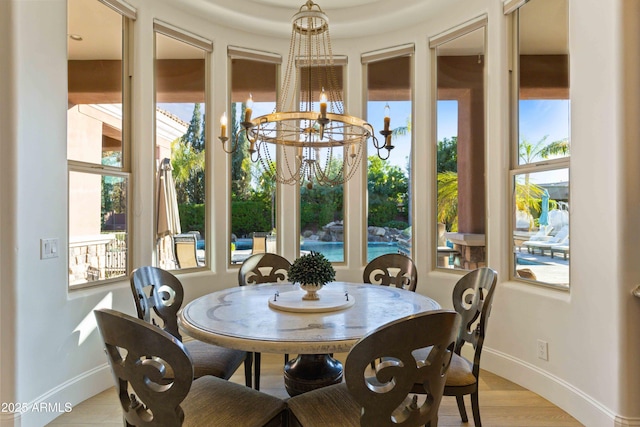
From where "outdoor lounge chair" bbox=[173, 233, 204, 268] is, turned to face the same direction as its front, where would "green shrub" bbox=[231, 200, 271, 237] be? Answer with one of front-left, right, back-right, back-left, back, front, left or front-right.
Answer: front-right

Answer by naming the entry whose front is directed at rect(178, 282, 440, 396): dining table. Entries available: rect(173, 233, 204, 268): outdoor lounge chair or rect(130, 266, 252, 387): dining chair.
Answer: the dining chair

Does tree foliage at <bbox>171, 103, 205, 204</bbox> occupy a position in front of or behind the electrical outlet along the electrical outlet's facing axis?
in front

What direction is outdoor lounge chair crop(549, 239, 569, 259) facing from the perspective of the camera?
to the viewer's left

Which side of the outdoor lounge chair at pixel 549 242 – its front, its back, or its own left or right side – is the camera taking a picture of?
left

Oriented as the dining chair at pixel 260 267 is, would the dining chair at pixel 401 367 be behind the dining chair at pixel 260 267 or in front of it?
in front

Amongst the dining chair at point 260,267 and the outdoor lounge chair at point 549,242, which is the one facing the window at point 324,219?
the outdoor lounge chair

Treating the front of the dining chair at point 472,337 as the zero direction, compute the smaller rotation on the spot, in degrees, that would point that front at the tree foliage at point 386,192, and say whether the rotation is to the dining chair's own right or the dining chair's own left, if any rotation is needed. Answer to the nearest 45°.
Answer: approximately 90° to the dining chair's own right

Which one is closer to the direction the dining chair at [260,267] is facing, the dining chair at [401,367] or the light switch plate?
the dining chair

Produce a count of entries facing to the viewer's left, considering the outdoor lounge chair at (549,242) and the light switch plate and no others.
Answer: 1

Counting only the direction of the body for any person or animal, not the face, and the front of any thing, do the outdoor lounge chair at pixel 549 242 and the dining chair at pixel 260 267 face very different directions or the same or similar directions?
very different directions

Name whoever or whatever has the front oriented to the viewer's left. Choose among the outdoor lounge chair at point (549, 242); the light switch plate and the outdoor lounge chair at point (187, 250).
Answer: the outdoor lounge chair at point (549, 242)
